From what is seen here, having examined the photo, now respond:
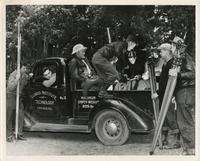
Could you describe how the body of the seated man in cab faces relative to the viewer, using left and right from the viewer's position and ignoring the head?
facing the viewer and to the left of the viewer

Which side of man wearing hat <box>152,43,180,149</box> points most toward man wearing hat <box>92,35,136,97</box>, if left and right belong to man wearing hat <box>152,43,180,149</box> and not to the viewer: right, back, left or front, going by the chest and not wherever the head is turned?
front

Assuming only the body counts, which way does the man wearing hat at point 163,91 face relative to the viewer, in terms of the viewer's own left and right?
facing to the left of the viewer

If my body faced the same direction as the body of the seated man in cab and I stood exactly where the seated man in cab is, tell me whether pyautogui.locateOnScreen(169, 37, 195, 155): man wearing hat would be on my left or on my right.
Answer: on my left

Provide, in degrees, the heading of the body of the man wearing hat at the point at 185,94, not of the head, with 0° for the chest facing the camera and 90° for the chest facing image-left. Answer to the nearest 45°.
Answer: approximately 90°

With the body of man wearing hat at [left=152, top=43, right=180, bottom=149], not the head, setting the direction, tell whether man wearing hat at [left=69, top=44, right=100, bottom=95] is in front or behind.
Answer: in front

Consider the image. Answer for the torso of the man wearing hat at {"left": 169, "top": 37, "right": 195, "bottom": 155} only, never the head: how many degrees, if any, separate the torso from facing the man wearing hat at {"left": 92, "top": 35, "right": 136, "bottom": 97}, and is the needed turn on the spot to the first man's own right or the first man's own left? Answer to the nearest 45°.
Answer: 0° — they already face them

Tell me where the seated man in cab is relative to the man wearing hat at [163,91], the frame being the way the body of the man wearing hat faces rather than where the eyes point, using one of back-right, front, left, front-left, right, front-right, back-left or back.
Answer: front
